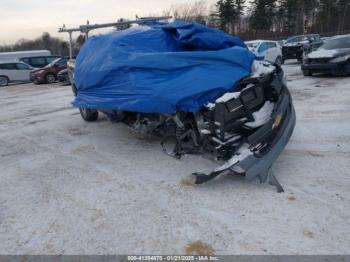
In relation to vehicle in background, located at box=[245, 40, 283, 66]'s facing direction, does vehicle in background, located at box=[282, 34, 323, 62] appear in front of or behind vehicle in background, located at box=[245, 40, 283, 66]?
behind

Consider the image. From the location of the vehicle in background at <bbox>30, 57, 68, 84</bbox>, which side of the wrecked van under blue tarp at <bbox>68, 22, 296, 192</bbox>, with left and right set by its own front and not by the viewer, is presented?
back

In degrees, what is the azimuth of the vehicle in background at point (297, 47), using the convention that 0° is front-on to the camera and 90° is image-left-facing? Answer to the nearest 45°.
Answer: approximately 45°

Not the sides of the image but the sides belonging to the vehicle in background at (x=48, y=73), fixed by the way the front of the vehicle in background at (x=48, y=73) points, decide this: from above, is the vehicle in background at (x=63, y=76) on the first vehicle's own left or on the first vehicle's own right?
on the first vehicle's own left

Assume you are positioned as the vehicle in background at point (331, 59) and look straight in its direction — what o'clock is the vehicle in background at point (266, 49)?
the vehicle in background at point (266, 49) is roughly at 3 o'clock from the vehicle in background at point (331, 59).

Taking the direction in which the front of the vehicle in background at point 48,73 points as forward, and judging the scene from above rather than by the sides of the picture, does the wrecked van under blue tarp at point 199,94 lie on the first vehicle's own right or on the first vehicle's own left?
on the first vehicle's own left

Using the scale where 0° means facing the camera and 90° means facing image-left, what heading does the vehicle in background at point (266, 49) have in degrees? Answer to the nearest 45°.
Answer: approximately 45°

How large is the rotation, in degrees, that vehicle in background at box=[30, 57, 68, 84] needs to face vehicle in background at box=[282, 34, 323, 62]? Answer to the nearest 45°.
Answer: approximately 135° to its left

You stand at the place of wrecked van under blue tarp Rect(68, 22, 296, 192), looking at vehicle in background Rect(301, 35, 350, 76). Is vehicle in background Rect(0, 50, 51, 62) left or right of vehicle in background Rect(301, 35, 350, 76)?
left

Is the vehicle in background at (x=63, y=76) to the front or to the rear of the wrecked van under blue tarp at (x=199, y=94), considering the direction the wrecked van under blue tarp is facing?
to the rear
